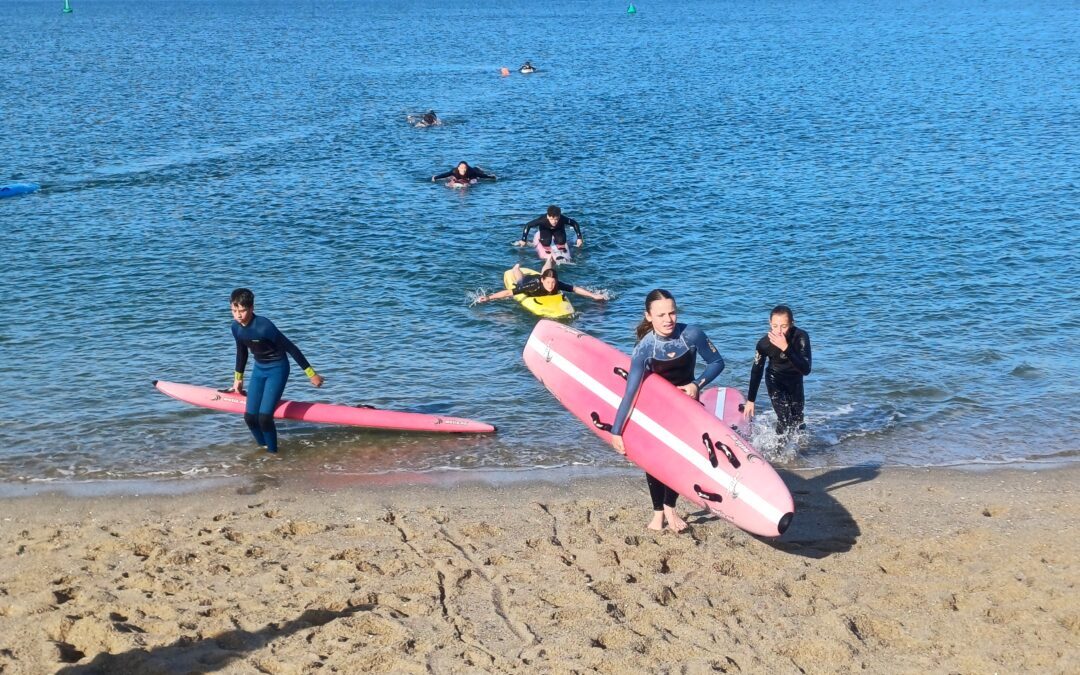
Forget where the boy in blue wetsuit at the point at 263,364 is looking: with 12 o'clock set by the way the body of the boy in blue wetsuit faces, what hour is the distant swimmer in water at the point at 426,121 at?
The distant swimmer in water is roughly at 5 o'clock from the boy in blue wetsuit.

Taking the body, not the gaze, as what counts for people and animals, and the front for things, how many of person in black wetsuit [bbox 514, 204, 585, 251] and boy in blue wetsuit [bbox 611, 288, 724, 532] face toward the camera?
2

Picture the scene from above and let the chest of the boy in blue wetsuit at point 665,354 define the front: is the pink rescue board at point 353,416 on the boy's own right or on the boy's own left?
on the boy's own right

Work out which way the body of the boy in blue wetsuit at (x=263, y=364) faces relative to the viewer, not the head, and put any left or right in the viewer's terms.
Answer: facing the viewer and to the left of the viewer

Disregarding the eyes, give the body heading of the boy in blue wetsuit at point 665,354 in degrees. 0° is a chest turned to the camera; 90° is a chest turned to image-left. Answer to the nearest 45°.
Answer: approximately 0°

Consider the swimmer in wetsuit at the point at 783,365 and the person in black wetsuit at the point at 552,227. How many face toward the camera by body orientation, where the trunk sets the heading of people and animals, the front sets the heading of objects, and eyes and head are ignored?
2

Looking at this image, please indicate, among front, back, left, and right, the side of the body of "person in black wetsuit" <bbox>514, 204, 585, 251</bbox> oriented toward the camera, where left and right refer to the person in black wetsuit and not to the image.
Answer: front

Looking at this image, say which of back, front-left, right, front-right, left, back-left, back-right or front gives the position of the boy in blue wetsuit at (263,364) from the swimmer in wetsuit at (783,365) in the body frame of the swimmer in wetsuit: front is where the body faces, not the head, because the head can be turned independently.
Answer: right

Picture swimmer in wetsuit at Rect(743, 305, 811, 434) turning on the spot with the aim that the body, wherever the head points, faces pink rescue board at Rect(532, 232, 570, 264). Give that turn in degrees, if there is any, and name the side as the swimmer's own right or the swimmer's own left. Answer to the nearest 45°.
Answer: approximately 135° to the swimmer's own right

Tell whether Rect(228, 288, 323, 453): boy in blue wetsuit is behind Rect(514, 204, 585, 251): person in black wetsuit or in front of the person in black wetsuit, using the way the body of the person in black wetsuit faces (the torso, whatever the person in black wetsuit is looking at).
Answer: in front

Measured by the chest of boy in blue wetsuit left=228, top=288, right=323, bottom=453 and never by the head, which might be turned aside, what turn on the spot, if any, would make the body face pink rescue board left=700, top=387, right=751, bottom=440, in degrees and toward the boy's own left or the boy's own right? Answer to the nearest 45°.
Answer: approximately 135° to the boy's own left

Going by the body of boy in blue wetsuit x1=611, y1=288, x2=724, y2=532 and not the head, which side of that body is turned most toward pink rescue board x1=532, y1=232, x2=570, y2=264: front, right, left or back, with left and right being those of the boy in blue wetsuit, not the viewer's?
back

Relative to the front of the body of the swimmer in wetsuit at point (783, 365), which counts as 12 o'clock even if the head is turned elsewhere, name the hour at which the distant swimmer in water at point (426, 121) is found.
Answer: The distant swimmer in water is roughly at 5 o'clock from the swimmer in wetsuit.

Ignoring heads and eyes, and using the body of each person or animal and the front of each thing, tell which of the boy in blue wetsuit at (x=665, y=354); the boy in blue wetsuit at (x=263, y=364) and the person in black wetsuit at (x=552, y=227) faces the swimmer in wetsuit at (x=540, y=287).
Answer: the person in black wetsuit

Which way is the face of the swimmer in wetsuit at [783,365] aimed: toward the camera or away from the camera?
toward the camera

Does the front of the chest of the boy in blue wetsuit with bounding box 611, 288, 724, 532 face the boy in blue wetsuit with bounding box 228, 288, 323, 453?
no

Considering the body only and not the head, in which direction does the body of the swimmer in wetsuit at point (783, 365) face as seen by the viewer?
toward the camera

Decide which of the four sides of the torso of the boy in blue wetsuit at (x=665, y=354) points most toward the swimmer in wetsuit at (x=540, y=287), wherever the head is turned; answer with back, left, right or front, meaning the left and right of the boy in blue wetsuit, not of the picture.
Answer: back

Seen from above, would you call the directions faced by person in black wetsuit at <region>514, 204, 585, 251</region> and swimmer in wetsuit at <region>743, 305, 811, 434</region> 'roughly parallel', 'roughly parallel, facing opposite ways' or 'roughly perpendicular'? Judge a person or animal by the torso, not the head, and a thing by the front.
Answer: roughly parallel
